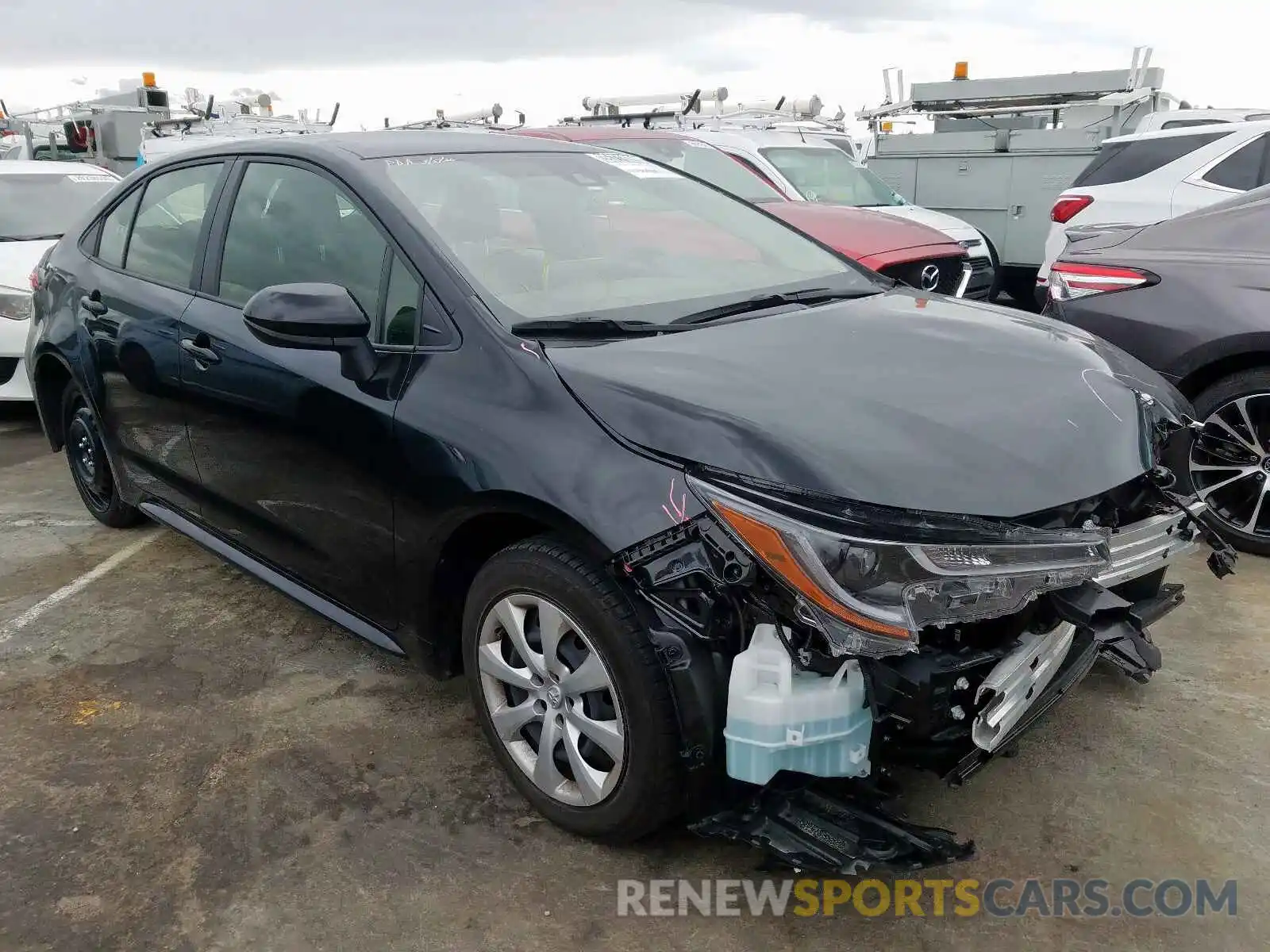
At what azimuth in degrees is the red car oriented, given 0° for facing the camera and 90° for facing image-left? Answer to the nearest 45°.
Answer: approximately 315°

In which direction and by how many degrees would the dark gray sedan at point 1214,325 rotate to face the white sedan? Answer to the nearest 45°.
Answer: approximately 180°

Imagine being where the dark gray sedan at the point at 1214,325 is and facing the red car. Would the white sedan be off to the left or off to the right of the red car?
left

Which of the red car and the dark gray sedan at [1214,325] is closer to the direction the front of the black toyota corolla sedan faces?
the dark gray sedan

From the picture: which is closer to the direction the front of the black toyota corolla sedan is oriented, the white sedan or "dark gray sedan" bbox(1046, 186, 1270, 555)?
the dark gray sedan

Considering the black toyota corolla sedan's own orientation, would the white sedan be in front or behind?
behind

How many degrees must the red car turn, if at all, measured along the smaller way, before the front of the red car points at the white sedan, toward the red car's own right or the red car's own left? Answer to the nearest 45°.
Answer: approximately 135° to the red car's own right
